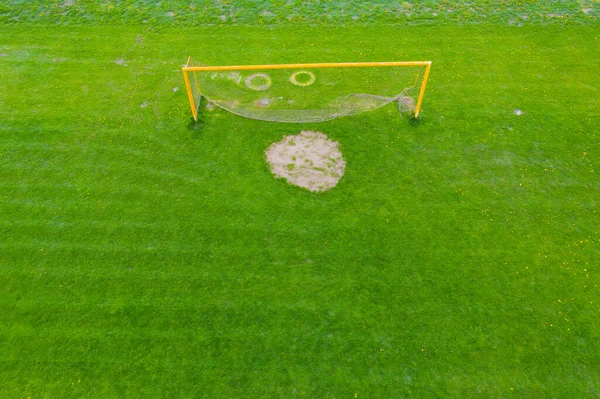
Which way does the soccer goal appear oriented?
toward the camera
